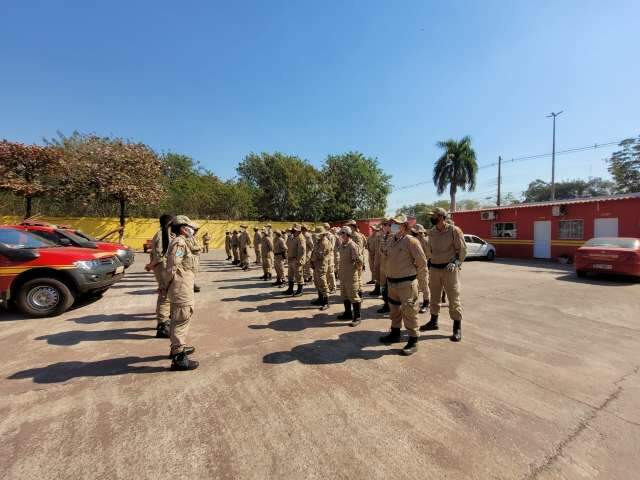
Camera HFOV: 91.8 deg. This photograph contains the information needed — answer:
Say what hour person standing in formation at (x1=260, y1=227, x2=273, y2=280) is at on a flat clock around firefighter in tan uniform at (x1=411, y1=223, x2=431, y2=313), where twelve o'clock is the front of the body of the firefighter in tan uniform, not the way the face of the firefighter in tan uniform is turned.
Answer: The person standing in formation is roughly at 1 o'clock from the firefighter in tan uniform.

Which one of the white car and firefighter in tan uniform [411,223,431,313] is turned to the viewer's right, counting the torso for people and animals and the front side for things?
the white car

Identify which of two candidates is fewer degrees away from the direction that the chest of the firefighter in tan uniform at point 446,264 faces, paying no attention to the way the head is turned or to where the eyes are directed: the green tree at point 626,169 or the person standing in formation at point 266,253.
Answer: the person standing in formation

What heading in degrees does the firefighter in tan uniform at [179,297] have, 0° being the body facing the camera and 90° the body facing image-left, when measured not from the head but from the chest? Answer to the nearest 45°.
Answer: approximately 270°

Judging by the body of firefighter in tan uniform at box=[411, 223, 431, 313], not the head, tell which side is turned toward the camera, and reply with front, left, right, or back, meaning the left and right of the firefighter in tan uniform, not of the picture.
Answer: left

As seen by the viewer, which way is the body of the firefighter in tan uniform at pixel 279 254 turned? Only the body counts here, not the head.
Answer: to the viewer's left

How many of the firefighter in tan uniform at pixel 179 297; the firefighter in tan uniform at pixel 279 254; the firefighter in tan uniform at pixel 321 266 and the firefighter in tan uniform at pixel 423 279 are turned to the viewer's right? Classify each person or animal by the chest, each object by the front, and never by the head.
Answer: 1

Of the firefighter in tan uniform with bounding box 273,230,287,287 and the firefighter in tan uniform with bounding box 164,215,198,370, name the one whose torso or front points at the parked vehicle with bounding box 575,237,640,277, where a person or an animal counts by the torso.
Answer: the firefighter in tan uniform with bounding box 164,215,198,370

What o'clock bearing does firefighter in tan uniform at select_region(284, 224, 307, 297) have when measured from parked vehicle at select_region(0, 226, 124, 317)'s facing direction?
The firefighter in tan uniform is roughly at 11 o'clock from the parked vehicle.

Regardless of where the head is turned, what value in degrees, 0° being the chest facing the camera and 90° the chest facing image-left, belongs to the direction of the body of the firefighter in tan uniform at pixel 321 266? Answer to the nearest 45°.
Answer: approximately 90°

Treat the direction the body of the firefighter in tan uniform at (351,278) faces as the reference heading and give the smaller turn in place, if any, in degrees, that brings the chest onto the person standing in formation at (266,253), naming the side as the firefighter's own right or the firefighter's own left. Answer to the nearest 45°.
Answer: approximately 90° to the firefighter's own right

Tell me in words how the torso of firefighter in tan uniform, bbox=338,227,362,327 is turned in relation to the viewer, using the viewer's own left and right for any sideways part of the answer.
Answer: facing the viewer and to the left of the viewer

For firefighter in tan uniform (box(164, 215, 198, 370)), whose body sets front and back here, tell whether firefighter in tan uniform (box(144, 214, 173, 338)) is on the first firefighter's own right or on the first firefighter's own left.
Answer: on the first firefighter's own left
